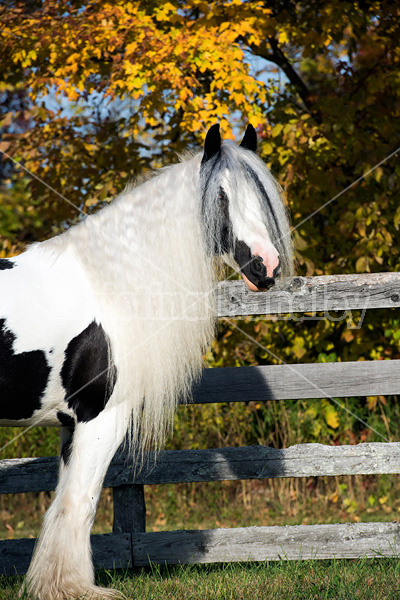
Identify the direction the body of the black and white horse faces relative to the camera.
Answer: to the viewer's right

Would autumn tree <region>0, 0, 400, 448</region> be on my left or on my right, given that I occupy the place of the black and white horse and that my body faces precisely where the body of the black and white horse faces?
on my left
